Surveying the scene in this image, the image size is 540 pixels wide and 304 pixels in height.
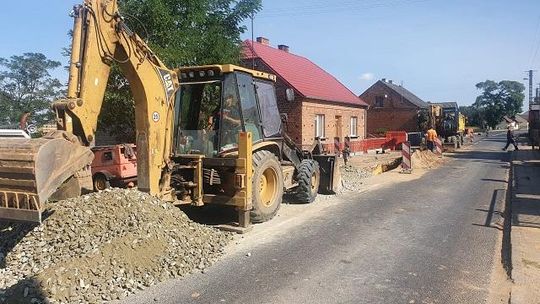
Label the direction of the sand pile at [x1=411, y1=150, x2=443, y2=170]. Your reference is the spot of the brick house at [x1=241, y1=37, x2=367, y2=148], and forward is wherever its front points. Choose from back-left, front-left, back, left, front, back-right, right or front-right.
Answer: front

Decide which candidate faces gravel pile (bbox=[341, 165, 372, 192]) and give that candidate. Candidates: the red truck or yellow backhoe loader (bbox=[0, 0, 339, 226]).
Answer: the yellow backhoe loader

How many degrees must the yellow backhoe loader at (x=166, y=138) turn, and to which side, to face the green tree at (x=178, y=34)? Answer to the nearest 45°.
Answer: approximately 45° to its left

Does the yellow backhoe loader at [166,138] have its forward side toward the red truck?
no

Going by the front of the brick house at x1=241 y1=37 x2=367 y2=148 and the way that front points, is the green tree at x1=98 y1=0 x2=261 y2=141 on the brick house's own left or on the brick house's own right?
on the brick house's own right

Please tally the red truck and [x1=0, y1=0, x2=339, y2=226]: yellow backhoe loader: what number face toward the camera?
0

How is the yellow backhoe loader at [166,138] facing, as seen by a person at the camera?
facing away from the viewer and to the right of the viewer

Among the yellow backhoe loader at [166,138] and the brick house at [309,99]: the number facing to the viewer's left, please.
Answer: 0

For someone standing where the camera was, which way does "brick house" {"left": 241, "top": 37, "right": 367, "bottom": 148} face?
facing the viewer and to the right of the viewer

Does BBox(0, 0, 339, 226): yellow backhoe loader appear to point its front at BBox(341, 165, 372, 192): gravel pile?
yes

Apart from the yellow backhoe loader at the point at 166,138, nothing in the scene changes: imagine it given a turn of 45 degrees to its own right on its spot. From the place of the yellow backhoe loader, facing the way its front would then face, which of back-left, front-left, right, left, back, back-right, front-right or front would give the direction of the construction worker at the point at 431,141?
front-left

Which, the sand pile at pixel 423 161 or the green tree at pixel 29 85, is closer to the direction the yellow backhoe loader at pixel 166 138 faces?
the sand pile
